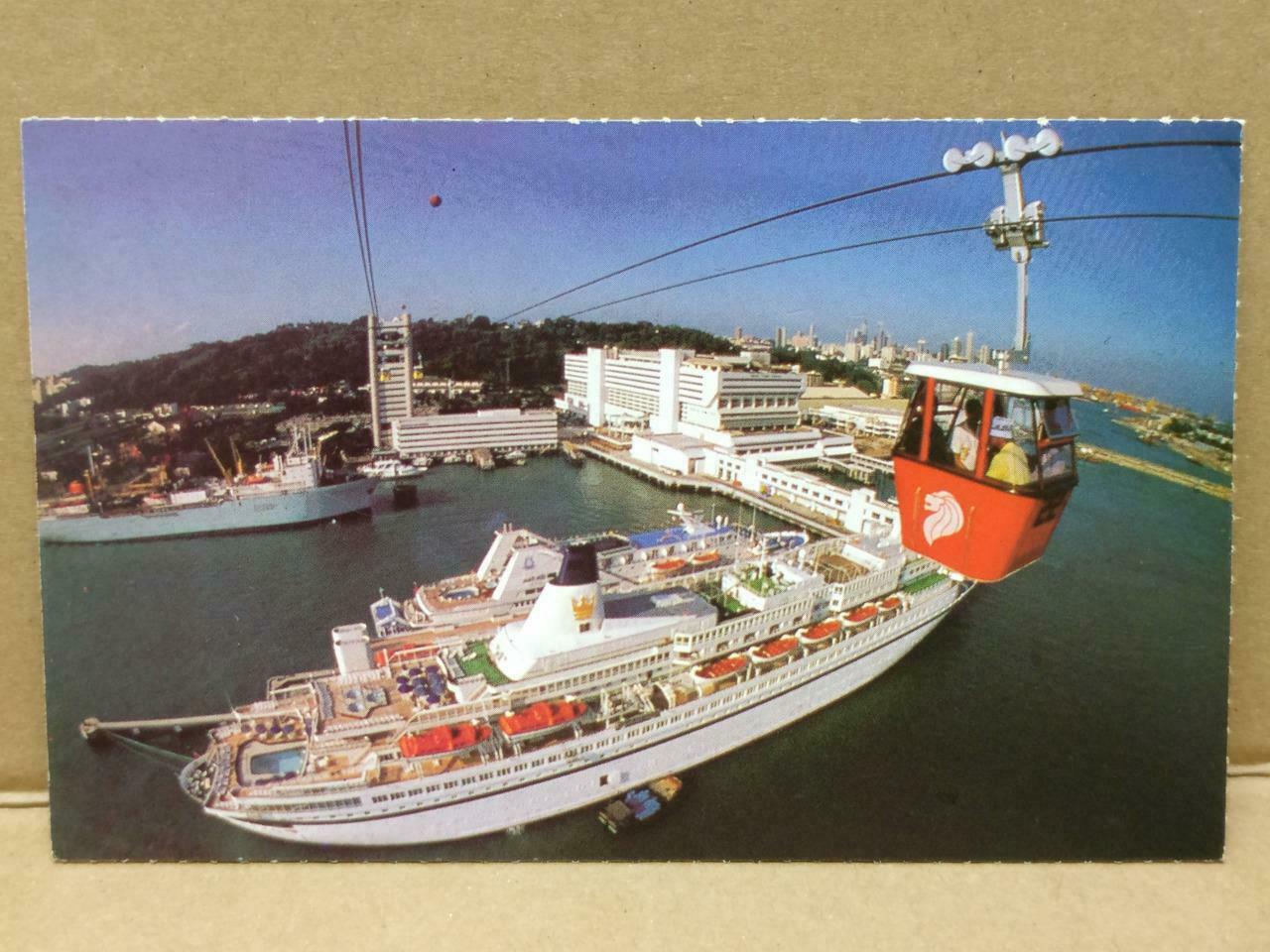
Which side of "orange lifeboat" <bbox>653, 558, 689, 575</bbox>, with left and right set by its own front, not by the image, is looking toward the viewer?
right
